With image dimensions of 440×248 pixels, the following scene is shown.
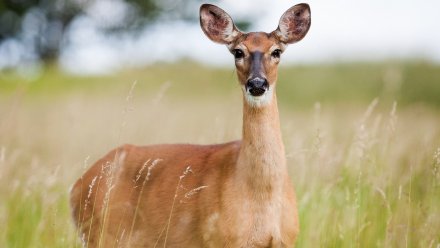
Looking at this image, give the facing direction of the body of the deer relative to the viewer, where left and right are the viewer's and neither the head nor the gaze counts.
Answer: facing the viewer and to the right of the viewer
